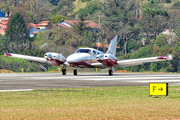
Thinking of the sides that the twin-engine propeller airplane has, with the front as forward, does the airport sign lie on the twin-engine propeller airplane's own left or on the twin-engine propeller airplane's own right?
on the twin-engine propeller airplane's own left

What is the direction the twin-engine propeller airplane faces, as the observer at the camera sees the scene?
facing the viewer and to the left of the viewer

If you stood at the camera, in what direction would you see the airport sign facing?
facing the viewer

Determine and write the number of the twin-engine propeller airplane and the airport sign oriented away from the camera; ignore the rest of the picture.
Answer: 0

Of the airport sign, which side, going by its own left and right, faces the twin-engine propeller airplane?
back
